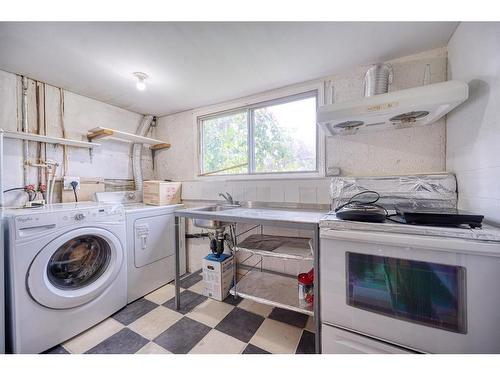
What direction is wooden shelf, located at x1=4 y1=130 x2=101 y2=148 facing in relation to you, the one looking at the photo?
facing the viewer and to the right of the viewer

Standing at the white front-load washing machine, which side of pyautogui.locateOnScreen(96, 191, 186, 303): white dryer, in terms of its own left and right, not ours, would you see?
right

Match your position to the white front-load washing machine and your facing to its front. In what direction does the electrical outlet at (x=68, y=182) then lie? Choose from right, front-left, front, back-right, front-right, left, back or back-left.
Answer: back-left

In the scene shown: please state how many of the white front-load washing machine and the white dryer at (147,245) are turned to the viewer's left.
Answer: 0

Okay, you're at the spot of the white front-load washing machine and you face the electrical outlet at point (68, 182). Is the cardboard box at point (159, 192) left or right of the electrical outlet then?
right
